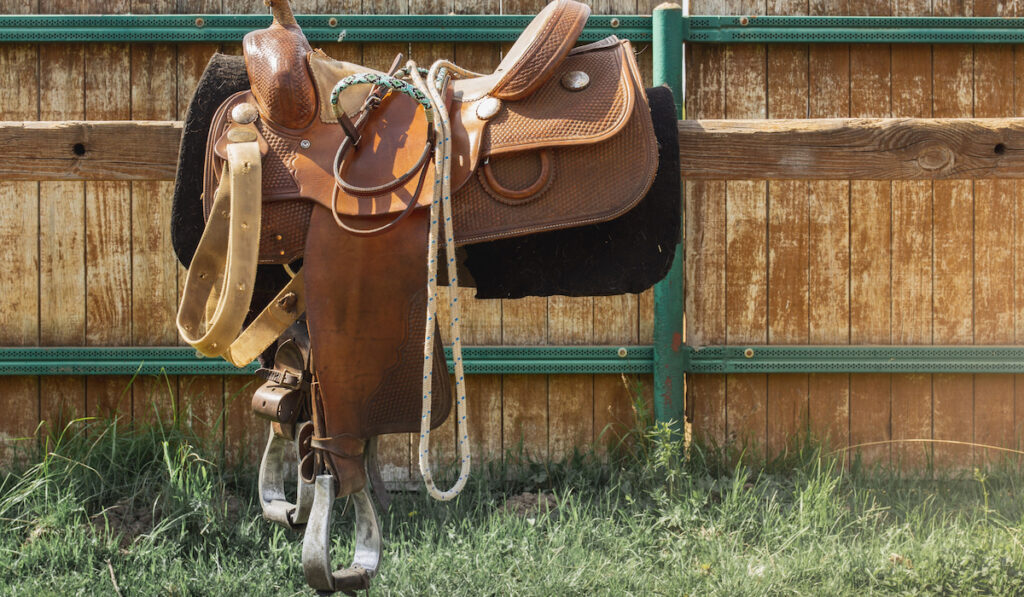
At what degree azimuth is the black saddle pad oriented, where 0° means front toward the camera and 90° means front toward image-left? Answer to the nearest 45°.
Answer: approximately 90°

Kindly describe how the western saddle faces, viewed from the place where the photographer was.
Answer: facing to the left of the viewer
